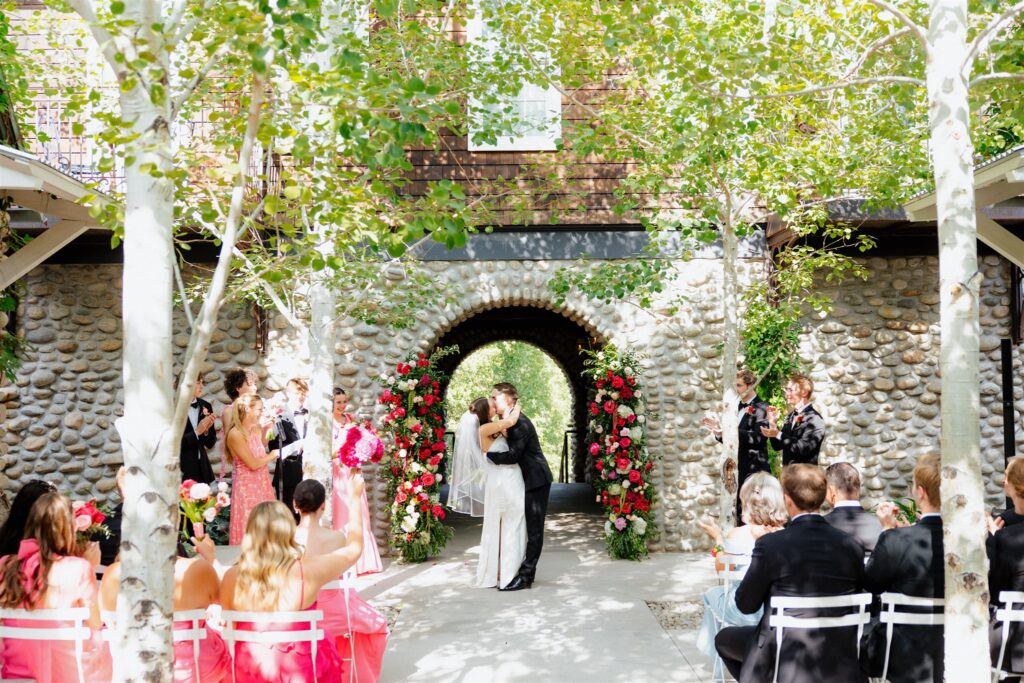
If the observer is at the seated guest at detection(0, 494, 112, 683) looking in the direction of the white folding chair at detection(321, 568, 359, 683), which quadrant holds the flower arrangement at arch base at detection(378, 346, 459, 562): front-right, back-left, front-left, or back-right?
front-left

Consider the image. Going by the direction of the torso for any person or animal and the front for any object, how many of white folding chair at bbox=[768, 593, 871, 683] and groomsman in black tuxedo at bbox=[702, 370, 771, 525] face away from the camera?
1

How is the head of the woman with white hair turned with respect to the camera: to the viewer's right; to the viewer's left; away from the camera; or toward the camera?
away from the camera

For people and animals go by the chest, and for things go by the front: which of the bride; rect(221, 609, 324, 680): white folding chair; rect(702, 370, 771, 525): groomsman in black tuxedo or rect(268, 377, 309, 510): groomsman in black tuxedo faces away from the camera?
the white folding chair

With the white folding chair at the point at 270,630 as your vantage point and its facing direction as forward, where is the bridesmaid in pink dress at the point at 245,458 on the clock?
The bridesmaid in pink dress is roughly at 12 o'clock from the white folding chair.

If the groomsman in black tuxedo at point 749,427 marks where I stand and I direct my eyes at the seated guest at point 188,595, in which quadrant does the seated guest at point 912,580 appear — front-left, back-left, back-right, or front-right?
front-left

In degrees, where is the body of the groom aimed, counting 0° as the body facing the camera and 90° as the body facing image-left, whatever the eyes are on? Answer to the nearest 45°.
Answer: approximately 90°

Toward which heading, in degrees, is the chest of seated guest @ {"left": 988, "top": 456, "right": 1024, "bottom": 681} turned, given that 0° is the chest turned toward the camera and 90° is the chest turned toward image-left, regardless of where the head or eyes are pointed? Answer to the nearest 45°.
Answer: approximately 135°

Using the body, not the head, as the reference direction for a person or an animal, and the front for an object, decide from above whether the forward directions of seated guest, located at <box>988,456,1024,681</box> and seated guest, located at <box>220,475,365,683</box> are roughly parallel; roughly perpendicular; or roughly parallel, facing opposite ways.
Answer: roughly parallel

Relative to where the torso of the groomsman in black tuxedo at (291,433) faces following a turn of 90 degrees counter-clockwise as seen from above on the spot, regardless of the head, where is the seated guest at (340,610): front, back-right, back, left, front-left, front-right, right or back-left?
back-right

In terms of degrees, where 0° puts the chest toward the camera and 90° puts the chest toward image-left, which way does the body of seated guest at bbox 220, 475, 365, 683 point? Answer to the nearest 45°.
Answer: approximately 180°

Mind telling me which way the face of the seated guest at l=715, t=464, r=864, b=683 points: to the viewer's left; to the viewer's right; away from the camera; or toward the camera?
away from the camera

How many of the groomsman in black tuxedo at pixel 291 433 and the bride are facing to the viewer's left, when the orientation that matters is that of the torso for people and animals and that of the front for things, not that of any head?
0

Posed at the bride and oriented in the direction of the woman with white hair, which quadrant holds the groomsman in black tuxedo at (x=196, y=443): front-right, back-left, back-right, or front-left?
back-right

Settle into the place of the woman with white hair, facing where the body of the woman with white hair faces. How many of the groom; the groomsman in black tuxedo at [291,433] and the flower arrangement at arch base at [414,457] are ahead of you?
3

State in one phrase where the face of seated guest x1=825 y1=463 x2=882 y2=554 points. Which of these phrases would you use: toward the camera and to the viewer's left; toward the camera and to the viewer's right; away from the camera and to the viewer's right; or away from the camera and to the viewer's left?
away from the camera and to the viewer's left

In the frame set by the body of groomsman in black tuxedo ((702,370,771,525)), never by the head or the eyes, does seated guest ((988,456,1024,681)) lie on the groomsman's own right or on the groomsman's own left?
on the groomsman's own left

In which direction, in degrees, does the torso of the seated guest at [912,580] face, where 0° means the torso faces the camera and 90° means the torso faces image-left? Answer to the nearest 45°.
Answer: approximately 135°

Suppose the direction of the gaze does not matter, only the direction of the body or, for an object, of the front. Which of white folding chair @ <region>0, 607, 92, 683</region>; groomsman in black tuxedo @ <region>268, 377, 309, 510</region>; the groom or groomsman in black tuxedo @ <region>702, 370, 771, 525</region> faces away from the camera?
the white folding chair

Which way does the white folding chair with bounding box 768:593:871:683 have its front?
away from the camera

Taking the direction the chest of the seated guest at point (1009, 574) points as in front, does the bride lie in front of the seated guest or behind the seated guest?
in front

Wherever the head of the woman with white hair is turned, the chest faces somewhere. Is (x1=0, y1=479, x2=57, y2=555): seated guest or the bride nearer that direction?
the bride

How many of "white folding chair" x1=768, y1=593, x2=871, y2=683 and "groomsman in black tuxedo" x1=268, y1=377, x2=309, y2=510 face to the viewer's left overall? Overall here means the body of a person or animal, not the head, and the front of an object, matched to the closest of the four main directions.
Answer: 0
